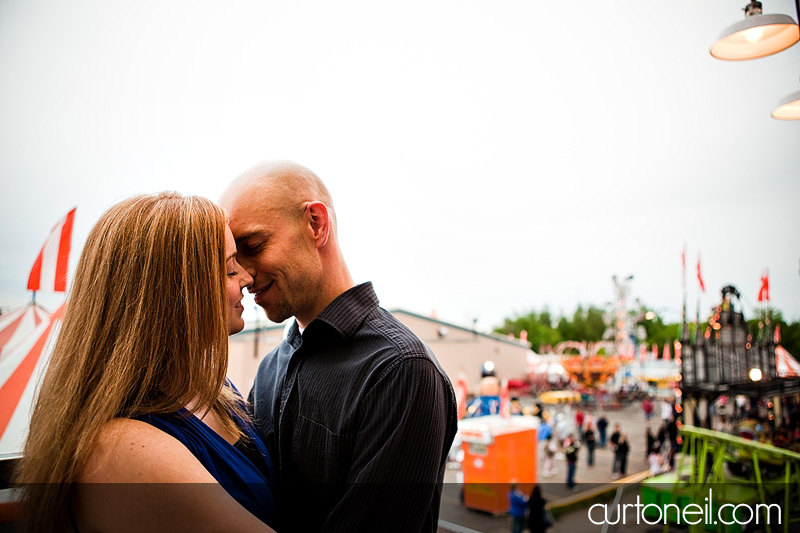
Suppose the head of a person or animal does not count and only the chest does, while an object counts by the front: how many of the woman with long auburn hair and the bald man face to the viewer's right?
1

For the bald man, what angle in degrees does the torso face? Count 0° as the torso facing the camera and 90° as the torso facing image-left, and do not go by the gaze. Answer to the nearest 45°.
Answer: approximately 45°

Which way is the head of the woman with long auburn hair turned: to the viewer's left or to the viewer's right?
to the viewer's right

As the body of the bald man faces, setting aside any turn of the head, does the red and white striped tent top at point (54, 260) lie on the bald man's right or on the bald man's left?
on the bald man's right

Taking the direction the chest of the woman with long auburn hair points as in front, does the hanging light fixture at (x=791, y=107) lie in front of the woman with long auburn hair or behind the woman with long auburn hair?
in front

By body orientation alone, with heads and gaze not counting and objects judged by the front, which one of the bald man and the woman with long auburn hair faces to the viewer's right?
the woman with long auburn hair

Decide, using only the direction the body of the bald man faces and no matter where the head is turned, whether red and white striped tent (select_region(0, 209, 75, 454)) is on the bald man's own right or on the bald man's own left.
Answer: on the bald man's own right

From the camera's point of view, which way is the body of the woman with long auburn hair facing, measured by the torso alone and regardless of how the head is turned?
to the viewer's right

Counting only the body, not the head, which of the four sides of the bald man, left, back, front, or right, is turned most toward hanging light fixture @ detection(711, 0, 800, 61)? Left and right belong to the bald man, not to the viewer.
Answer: back

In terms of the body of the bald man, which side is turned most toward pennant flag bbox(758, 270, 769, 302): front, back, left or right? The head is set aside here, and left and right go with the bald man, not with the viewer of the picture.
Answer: back

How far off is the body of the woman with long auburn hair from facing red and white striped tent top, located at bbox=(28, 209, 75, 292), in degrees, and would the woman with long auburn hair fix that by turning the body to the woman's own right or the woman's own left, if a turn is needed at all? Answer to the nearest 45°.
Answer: approximately 90° to the woman's own left

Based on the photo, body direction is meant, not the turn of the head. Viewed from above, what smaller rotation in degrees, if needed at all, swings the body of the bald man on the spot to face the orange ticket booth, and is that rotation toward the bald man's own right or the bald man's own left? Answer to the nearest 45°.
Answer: approximately 135° to the bald man's own right

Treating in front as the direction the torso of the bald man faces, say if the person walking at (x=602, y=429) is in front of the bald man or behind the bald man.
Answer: behind
